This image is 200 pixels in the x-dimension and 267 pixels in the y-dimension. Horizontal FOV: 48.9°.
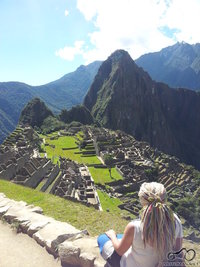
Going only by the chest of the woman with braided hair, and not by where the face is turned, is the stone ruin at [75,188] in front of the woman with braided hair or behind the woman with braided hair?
in front

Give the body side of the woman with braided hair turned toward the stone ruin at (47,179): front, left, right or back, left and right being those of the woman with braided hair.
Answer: front

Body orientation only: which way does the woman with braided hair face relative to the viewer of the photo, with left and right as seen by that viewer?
facing away from the viewer and to the left of the viewer

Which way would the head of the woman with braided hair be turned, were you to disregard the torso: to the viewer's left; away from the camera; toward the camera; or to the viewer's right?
away from the camera
